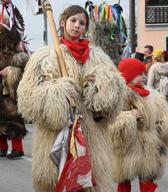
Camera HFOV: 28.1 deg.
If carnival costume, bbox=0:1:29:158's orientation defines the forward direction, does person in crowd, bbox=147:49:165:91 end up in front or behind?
behind

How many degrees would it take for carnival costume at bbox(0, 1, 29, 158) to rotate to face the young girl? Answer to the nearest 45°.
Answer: approximately 45° to its left

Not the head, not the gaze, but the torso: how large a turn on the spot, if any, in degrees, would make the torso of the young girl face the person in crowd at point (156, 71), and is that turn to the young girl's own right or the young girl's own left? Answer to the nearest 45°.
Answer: approximately 180°

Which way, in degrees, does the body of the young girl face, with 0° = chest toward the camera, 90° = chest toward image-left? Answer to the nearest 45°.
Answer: approximately 0°

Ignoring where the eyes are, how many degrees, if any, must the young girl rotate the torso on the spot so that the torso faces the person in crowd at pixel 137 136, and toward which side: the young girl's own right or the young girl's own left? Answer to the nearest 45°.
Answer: approximately 135° to the young girl's own left

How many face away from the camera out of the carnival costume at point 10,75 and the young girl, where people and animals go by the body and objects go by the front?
0
